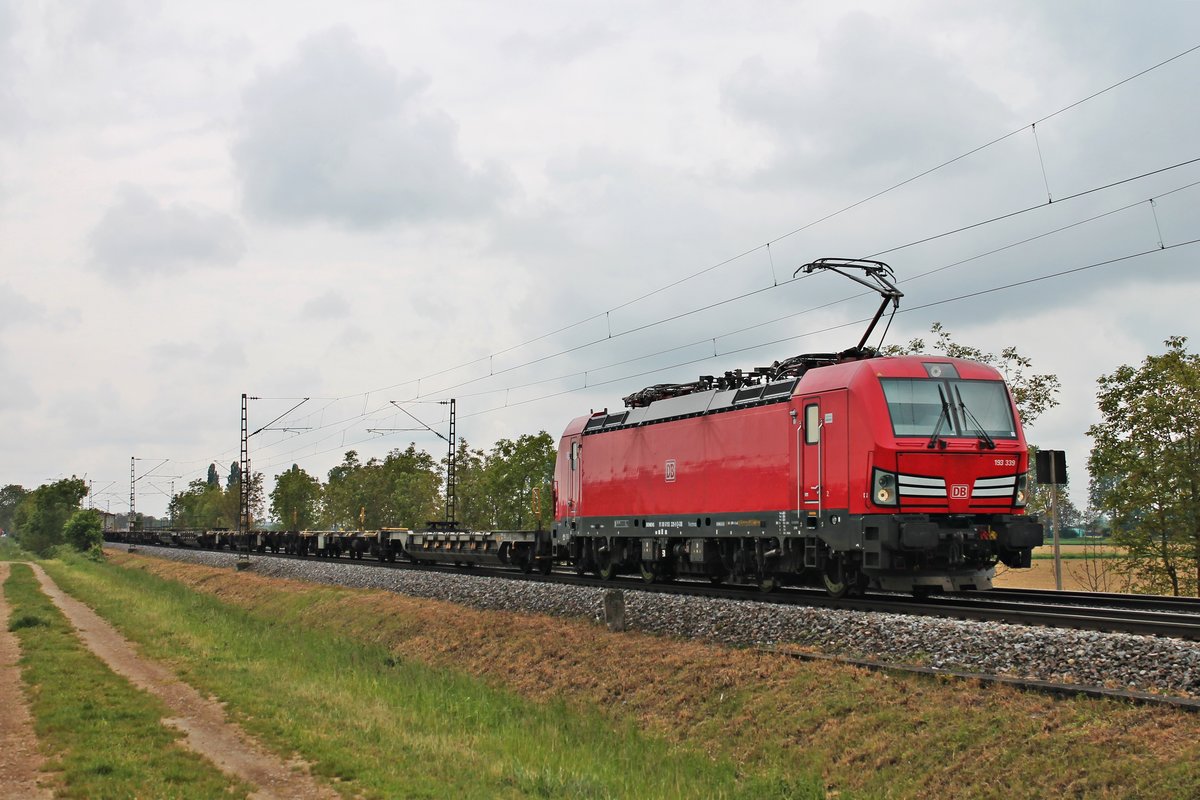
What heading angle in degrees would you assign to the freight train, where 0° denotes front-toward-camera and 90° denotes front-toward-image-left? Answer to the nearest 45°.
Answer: approximately 315°

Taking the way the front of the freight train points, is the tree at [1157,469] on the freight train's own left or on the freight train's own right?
on the freight train's own left
